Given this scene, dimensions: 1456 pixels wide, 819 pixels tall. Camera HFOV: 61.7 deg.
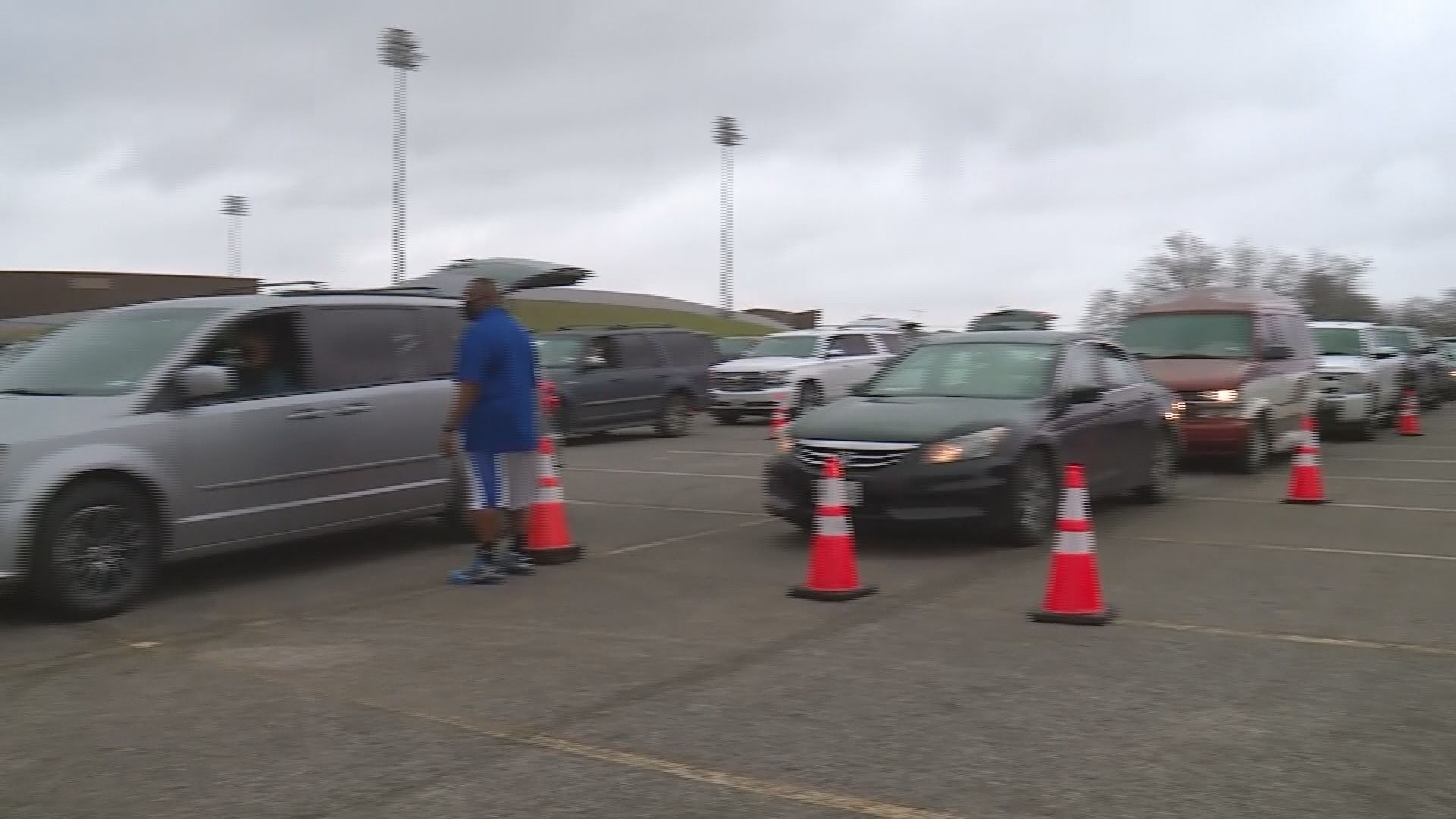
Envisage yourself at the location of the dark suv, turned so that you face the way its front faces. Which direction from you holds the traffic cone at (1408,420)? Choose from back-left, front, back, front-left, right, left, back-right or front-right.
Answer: back-left

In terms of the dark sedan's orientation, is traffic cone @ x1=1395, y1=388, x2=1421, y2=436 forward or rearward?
rearward

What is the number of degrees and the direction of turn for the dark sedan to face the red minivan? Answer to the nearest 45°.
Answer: approximately 180°

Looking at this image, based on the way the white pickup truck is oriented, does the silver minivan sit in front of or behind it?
in front

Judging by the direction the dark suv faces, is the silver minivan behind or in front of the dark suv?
in front

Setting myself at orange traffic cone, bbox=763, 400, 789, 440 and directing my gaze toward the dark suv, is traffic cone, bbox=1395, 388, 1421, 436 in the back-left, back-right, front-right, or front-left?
back-right

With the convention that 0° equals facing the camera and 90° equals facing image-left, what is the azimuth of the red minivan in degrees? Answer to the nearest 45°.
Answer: approximately 45°

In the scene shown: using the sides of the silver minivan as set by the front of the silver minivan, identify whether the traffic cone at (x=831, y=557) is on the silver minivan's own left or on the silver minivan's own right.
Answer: on the silver minivan's own left

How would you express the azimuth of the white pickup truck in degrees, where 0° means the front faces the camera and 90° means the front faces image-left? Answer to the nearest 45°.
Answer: approximately 45°

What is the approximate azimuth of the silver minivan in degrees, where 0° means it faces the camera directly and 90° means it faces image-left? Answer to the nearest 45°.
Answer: approximately 45°
